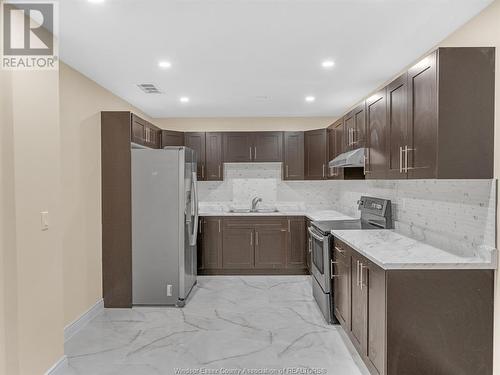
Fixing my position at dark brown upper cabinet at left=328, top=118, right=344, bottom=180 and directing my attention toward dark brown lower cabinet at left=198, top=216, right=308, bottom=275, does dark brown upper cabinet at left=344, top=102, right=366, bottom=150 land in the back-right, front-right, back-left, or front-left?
back-left

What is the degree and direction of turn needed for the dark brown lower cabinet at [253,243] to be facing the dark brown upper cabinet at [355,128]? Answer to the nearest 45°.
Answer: approximately 45° to its left

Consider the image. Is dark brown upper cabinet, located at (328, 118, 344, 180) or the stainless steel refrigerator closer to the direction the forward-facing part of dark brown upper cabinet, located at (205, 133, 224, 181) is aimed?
the stainless steel refrigerator
